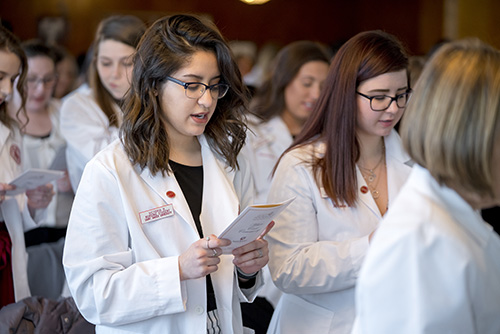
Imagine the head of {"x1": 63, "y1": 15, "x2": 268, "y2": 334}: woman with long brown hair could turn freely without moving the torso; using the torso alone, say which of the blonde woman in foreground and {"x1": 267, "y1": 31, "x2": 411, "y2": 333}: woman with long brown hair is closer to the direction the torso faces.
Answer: the blonde woman in foreground

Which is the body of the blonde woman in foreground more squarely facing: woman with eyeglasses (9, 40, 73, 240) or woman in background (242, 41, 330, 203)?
the woman in background

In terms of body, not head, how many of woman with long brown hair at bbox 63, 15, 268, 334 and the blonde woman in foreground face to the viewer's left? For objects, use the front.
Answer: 0

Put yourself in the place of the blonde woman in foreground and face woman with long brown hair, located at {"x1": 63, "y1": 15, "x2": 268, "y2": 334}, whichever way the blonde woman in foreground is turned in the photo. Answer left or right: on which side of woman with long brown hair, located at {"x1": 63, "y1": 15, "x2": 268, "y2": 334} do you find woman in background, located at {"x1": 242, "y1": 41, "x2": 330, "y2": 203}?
right

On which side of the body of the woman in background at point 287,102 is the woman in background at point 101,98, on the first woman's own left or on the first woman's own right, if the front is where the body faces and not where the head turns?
on the first woman's own right

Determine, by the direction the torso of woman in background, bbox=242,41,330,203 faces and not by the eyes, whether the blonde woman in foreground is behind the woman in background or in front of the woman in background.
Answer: in front

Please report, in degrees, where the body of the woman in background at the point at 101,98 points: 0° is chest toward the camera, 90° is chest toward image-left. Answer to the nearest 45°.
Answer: approximately 315°

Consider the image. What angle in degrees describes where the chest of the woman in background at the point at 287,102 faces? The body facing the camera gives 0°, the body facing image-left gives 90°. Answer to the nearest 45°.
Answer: approximately 315°

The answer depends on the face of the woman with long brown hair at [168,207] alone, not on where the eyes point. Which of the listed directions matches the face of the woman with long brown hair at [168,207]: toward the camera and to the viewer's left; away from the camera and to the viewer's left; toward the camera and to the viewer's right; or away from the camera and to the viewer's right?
toward the camera and to the viewer's right
